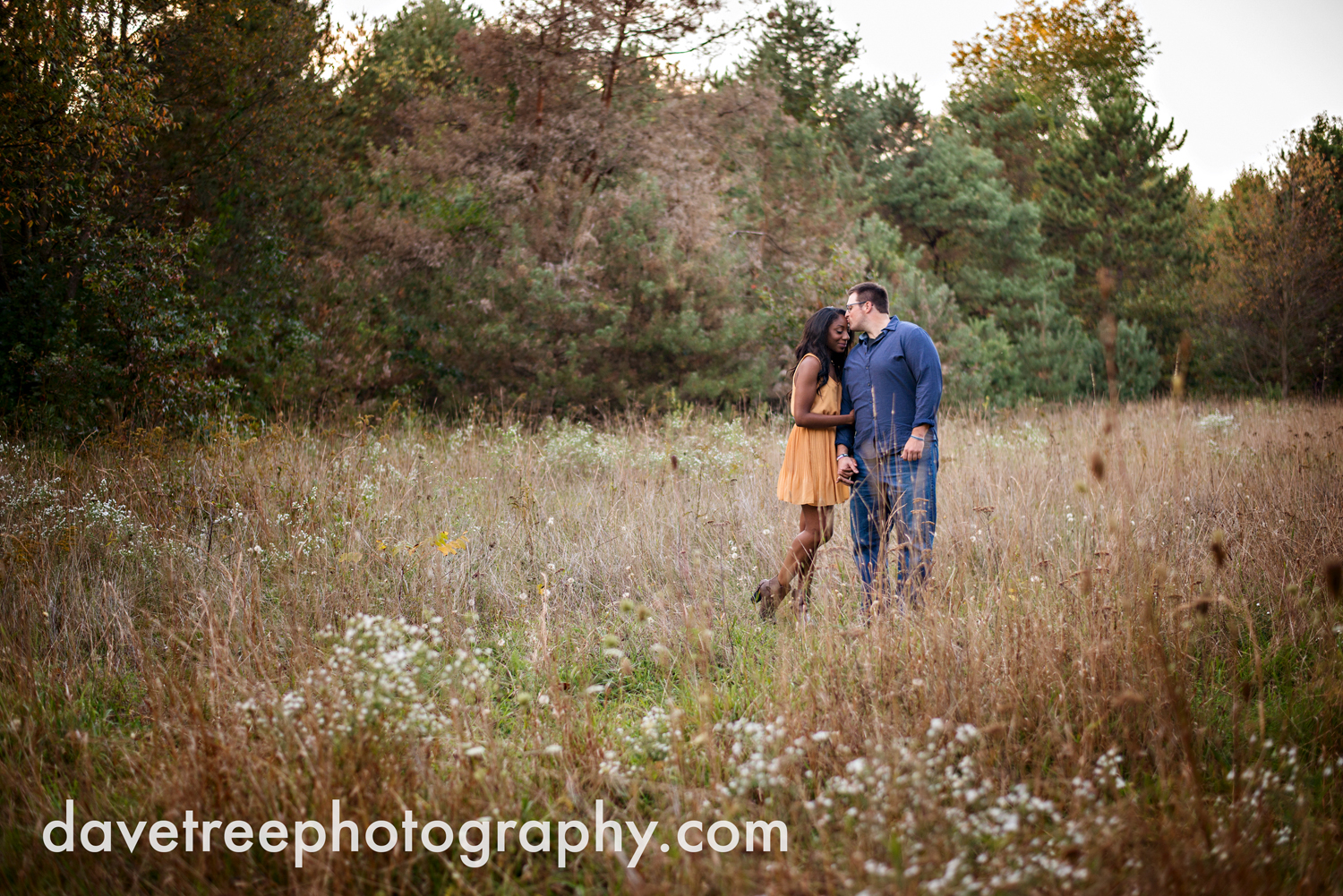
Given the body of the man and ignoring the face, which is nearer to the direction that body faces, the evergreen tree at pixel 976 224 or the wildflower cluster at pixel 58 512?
the wildflower cluster

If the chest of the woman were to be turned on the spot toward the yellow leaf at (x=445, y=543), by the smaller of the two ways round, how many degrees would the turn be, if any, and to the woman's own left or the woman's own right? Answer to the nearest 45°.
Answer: approximately 180°

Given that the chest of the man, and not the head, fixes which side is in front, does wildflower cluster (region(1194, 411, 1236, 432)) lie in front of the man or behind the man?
behind

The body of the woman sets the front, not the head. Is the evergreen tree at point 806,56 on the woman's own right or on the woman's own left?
on the woman's own left

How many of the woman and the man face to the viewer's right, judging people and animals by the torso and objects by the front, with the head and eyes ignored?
1

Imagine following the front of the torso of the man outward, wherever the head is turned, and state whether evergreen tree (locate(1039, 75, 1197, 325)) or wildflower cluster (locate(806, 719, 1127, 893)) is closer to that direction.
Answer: the wildflower cluster

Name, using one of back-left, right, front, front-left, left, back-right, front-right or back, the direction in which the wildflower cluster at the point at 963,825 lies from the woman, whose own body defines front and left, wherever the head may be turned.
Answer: right

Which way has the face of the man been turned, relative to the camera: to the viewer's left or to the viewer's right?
to the viewer's left

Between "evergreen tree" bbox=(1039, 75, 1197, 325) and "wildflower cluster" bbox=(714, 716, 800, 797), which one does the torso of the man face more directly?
the wildflower cluster

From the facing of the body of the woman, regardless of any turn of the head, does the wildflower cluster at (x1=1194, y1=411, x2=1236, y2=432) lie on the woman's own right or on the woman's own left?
on the woman's own left

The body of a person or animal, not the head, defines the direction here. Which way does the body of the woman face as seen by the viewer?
to the viewer's right

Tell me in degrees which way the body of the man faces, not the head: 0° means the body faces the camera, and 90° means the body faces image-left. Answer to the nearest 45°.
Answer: approximately 45°

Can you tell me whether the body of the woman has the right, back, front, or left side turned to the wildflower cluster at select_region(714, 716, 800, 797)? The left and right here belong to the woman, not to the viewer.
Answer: right
